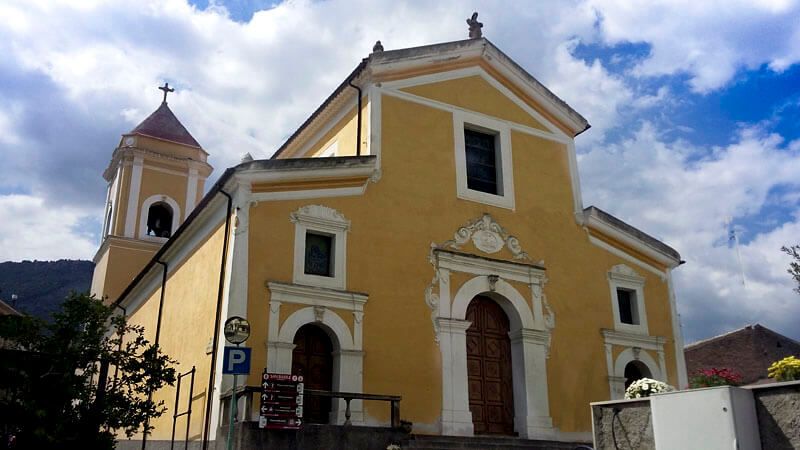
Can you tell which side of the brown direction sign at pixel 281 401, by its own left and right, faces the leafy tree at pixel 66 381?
right

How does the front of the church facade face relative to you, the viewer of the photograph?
facing the viewer and to the right of the viewer

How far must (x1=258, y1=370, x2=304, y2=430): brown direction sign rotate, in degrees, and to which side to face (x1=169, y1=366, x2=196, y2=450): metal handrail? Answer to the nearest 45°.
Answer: approximately 135° to its right

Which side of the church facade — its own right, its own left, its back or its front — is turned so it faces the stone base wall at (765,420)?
front

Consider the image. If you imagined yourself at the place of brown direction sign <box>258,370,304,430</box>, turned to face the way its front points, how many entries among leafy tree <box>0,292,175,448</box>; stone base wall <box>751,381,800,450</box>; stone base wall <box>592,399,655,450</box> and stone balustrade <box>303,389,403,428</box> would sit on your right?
1

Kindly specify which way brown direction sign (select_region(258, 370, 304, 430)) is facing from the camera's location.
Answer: facing the viewer

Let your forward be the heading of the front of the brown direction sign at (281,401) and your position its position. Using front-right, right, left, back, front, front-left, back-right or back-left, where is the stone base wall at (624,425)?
front-left

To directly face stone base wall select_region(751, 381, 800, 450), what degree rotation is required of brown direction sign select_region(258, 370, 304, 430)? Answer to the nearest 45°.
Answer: approximately 45° to its left

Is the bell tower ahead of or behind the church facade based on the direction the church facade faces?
behind

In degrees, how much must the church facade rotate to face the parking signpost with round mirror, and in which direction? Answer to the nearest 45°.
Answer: approximately 90° to its right

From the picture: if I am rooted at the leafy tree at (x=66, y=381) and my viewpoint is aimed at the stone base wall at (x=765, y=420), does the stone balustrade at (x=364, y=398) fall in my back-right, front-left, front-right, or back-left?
front-left

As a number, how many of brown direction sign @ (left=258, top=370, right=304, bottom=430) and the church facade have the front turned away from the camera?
0
